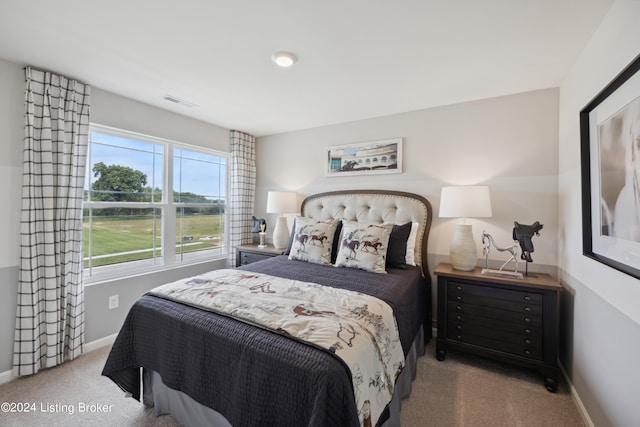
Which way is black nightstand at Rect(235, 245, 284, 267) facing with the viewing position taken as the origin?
facing the viewer and to the left of the viewer

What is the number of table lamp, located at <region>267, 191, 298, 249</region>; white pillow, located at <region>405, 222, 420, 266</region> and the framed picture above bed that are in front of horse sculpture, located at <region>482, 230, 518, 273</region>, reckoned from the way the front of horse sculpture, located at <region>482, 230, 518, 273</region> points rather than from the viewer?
3

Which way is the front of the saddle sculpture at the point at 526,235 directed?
to the viewer's right

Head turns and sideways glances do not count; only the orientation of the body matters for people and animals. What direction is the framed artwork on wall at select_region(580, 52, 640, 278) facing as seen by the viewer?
to the viewer's left

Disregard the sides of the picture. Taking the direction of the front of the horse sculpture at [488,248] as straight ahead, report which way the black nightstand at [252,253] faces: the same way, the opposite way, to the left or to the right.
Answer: to the left

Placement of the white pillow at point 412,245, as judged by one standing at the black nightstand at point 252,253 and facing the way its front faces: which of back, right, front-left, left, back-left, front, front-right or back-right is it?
left

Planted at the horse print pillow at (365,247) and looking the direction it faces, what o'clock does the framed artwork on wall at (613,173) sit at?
The framed artwork on wall is roughly at 10 o'clock from the horse print pillow.

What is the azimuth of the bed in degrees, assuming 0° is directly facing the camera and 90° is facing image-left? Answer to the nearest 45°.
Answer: approximately 45°

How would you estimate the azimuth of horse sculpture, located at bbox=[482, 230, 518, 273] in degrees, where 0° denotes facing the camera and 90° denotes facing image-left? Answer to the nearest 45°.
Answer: approximately 90°

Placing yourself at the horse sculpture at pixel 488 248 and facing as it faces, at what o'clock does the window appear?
The window is roughly at 11 o'clock from the horse sculpture.

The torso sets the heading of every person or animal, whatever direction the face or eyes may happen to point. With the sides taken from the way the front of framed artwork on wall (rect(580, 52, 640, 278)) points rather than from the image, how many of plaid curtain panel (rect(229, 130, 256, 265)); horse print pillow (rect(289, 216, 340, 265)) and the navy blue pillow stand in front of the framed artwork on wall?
3

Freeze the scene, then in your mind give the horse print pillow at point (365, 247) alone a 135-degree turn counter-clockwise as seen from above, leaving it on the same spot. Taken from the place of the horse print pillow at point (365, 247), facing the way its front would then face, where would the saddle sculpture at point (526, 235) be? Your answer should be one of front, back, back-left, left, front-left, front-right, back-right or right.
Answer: front-right

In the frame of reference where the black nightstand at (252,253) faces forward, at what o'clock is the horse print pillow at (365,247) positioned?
The horse print pillow is roughly at 9 o'clock from the black nightstand.

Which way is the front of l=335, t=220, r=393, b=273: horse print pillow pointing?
toward the camera

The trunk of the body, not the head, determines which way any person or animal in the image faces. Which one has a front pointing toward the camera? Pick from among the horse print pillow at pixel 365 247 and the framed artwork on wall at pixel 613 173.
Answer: the horse print pillow
